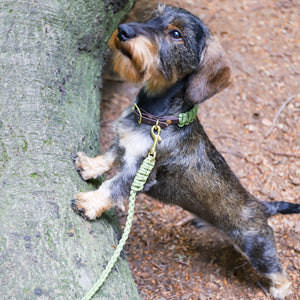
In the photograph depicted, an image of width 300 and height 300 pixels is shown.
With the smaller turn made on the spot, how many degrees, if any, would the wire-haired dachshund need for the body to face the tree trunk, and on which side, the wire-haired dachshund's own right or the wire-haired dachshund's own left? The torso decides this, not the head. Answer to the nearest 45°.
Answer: approximately 45° to the wire-haired dachshund's own left

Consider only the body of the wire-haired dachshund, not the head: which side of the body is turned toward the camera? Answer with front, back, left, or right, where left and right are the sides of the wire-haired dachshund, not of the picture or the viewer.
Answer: left

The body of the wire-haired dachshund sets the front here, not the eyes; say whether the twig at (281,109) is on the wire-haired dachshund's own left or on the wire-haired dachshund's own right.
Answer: on the wire-haired dachshund's own right

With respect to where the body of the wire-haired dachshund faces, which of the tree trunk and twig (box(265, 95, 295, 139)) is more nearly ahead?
the tree trunk
